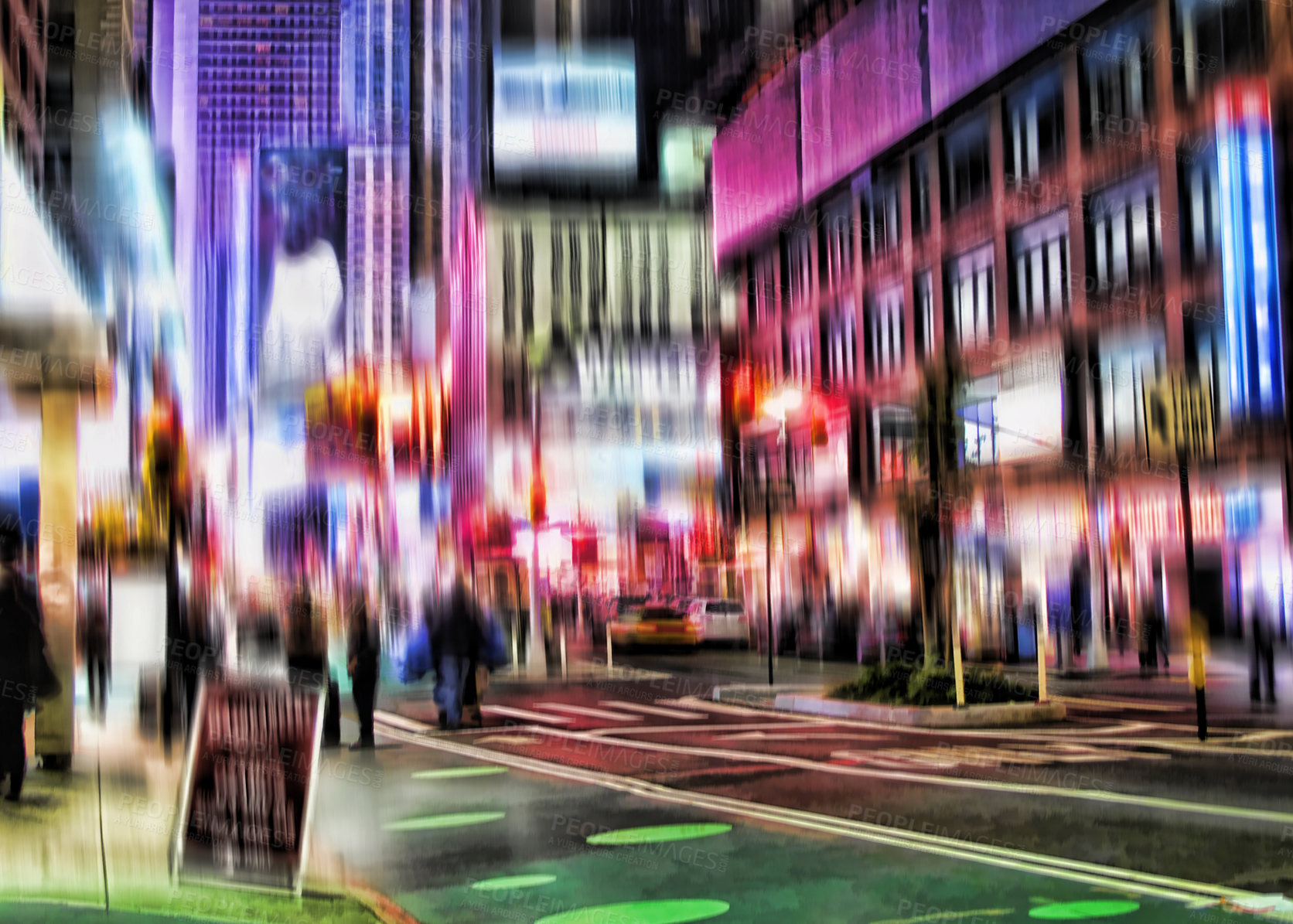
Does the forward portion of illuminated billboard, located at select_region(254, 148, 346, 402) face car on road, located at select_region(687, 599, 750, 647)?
no

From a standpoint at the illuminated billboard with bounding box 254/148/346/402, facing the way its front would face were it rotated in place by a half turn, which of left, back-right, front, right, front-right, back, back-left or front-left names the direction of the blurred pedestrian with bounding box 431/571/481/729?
back

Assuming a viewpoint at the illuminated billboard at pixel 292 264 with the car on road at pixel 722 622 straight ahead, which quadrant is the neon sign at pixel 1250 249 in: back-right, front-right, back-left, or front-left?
front-right

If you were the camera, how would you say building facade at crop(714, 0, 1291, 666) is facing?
facing the viewer and to the left of the viewer

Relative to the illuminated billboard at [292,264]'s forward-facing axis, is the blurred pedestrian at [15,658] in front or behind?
in front

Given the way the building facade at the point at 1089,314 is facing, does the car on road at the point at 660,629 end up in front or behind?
in front

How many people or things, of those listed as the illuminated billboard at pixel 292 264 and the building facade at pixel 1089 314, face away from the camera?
0

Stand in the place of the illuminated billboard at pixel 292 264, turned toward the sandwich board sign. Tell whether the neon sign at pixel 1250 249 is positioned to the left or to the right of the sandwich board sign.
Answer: left
